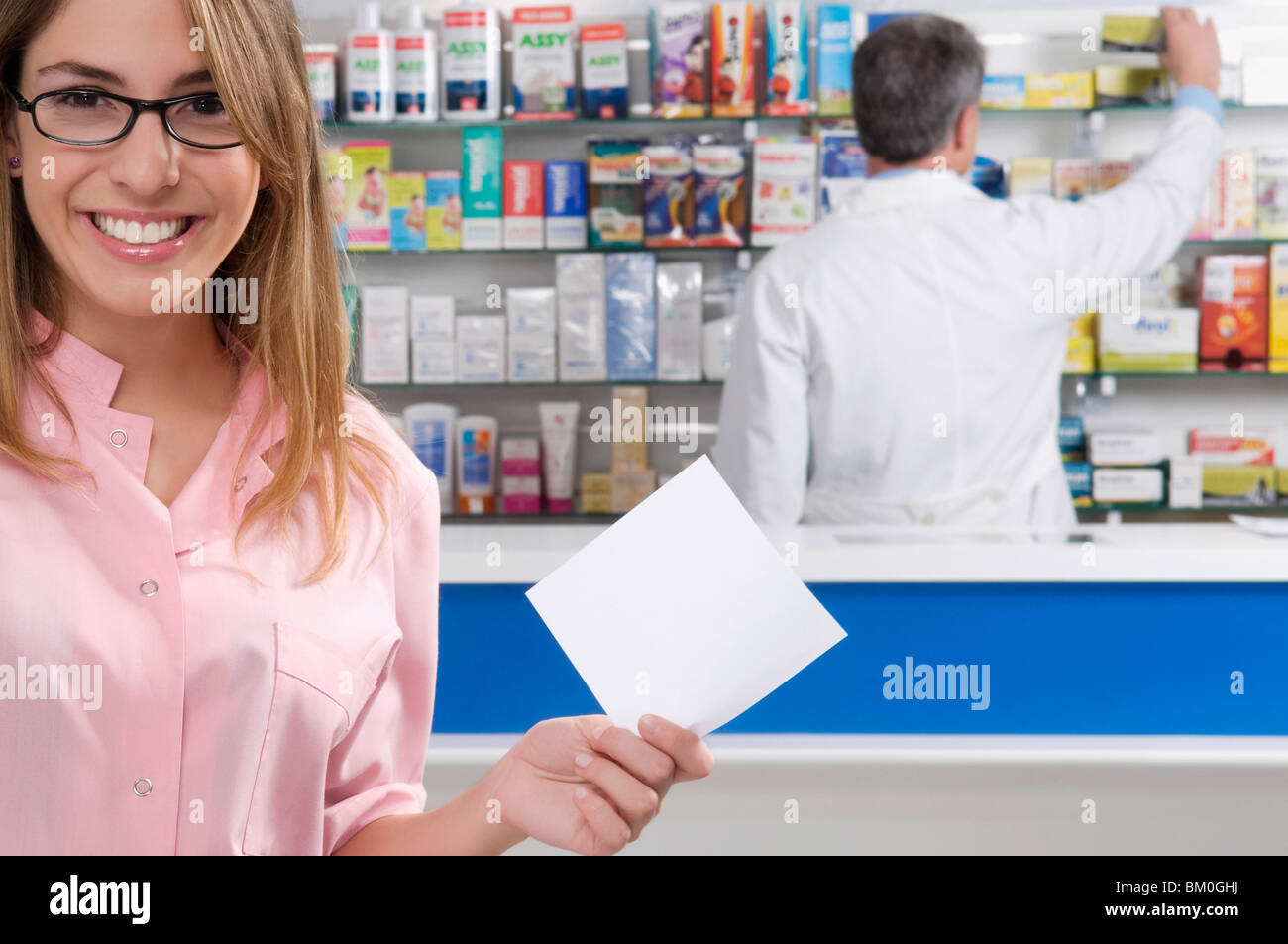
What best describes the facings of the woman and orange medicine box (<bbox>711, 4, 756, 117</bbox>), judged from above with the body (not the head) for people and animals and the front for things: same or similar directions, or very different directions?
same or similar directions

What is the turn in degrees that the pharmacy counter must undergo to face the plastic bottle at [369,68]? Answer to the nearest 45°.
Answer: approximately 135° to its right

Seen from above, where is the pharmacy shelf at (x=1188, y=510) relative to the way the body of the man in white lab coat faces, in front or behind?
in front

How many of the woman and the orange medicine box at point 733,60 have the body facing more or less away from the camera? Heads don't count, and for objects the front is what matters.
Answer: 0

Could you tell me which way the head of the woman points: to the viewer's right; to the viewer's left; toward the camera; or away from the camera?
toward the camera

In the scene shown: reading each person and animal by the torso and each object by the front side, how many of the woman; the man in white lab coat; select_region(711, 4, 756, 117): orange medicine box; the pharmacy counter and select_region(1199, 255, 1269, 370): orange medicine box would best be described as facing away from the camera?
1

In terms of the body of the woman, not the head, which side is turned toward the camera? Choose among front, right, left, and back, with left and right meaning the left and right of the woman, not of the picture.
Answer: front

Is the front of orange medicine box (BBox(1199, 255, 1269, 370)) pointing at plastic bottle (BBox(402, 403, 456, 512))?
no

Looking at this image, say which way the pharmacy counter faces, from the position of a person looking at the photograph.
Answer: facing the viewer

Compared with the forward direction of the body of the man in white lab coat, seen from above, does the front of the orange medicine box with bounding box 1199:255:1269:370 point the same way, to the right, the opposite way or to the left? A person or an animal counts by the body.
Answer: the opposite way

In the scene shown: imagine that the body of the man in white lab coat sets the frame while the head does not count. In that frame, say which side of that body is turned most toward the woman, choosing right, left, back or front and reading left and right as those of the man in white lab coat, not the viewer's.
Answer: back

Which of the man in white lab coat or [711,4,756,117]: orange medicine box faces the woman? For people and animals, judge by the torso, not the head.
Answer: the orange medicine box

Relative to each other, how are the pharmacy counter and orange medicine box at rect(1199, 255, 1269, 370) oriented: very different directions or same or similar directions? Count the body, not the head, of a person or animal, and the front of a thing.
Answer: same or similar directions

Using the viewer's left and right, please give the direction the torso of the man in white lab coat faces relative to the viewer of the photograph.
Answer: facing away from the viewer
